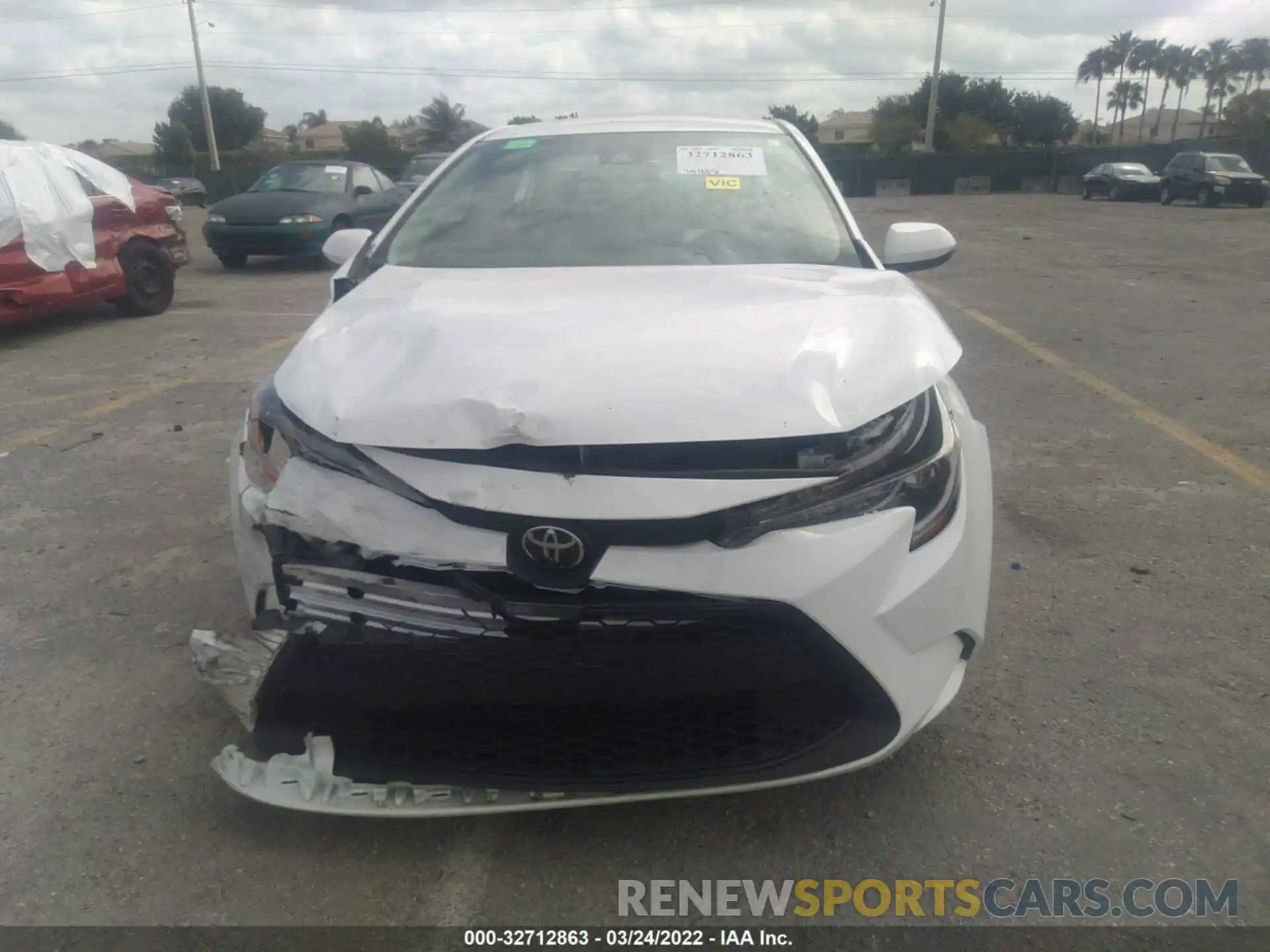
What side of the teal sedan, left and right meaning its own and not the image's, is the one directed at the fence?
back

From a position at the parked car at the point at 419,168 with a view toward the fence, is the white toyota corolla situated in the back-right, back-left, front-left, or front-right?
back-right

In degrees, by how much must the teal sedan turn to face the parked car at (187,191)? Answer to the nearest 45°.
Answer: approximately 135° to its right

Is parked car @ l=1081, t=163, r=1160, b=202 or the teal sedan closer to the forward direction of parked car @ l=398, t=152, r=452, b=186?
the teal sedan

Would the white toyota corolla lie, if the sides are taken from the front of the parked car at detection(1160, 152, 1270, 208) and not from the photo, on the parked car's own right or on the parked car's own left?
on the parked car's own right

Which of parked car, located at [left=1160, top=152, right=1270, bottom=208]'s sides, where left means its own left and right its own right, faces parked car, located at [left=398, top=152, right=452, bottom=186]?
right

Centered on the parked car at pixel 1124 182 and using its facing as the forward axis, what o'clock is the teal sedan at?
The teal sedan is roughly at 2 o'clock from the parked car.

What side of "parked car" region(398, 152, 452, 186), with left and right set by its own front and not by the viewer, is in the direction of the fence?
back

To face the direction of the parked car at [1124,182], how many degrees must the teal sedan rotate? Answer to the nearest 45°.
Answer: approximately 180°

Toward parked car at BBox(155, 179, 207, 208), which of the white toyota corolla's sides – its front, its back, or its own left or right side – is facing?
back

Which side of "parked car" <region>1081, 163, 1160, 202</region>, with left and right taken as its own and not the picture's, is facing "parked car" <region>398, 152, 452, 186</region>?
right
